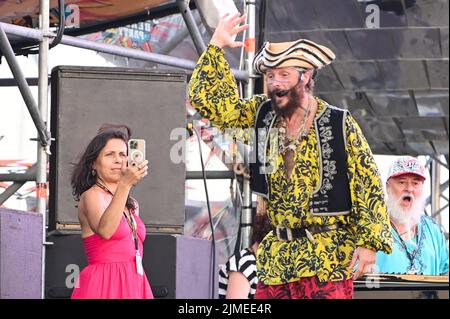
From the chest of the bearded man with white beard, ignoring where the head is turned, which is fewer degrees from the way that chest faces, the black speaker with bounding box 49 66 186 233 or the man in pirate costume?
the man in pirate costume

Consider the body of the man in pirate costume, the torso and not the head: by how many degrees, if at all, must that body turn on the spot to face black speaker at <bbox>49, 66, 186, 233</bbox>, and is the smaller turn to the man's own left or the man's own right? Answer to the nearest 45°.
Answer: approximately 90° to the man's own right

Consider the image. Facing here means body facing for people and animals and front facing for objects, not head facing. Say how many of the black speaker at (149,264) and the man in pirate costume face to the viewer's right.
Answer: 0

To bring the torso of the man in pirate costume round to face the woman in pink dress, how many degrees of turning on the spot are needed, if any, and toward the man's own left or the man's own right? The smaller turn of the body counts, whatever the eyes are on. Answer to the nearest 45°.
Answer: approximately 90° to the man's own right

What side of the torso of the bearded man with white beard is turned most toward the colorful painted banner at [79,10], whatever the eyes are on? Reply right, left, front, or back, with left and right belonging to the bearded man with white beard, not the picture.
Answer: right

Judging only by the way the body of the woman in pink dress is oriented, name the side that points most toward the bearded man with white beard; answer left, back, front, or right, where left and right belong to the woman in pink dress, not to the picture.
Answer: front

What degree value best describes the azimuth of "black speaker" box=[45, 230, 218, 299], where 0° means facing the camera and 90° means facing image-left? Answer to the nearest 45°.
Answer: approximately 45°

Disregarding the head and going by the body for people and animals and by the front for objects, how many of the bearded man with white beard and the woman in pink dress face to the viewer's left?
0

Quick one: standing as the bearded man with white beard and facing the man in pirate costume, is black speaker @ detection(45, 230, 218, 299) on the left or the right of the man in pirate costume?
right

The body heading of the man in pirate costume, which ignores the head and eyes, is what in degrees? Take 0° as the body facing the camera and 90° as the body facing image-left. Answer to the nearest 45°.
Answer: approximately 45°

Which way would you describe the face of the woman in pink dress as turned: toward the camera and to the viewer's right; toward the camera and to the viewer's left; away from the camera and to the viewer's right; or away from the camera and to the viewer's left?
toward the camera and to the viewer's right
